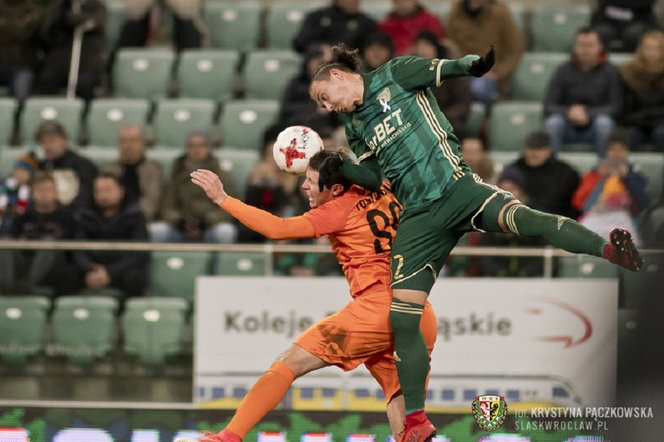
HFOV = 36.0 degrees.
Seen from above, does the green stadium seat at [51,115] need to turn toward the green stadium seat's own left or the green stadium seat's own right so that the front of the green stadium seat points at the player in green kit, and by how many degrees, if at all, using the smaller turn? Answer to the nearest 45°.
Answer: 0° — it already faces them

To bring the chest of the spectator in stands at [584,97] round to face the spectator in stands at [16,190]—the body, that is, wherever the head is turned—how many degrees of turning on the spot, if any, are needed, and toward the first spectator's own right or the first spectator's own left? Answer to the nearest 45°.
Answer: approximately 90° to the first spectator's own right

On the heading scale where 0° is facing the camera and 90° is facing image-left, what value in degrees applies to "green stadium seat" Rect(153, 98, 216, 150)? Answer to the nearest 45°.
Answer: approximately 0°

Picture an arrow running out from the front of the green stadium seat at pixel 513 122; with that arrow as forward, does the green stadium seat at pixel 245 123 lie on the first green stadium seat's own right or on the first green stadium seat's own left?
on the first green stadium seat's own right

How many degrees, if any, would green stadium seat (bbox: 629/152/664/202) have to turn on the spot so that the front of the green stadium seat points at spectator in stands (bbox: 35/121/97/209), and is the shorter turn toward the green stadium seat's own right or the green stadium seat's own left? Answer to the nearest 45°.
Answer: approximately 90° to the green stadium seat's own right

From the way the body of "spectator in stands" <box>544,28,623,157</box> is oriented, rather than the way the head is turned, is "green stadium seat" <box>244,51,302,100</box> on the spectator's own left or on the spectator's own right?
on the spectator's own right

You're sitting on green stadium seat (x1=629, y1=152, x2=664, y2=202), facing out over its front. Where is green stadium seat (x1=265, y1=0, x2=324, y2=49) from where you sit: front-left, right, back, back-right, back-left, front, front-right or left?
right

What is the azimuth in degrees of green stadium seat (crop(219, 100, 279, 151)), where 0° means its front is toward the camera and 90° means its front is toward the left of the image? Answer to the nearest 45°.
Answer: approximately 0°

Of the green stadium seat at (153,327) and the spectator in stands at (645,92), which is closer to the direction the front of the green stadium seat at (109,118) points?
the green stadium seat
